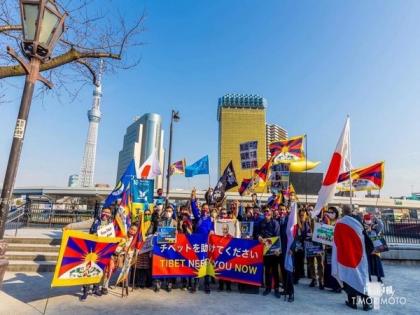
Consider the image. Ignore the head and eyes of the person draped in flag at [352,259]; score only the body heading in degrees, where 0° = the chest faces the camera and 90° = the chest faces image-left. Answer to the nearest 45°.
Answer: approximately 180°

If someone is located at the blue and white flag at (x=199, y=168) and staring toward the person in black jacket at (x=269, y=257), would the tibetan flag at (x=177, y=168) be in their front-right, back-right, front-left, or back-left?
back-right

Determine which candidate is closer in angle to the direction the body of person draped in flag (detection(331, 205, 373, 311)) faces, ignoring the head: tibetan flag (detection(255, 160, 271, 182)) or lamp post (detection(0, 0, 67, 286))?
the tibetan flag

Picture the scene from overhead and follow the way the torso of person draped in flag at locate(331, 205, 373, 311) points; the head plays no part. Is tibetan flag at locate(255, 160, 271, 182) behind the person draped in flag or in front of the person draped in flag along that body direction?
in front
